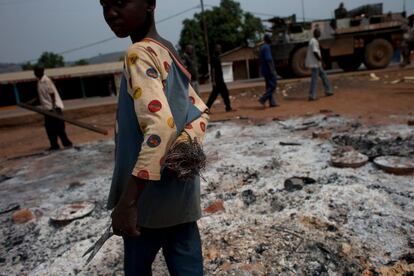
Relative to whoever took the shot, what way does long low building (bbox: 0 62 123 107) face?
facing the viewer

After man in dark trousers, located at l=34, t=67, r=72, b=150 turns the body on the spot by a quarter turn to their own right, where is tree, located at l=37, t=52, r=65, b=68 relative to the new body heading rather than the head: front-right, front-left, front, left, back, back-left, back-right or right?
front

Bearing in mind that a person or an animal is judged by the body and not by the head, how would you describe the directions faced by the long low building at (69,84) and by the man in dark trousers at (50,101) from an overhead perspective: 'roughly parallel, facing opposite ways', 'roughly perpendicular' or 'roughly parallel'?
roughly perpendicular

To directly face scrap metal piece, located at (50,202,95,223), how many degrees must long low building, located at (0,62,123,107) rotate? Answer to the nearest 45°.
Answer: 0° — it already faces it

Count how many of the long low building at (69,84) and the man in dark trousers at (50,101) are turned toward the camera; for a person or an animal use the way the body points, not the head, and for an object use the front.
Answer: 1

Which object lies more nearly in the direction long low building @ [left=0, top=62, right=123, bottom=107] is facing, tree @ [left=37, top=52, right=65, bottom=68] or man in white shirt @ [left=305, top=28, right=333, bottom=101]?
the man in white shirt

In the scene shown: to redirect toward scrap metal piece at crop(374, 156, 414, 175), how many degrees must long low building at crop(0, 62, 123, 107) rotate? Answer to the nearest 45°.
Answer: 0° — it already faces it

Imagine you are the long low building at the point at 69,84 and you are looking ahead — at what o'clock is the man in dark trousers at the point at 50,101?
The man in dark trousers is roughly at 12 o'clock from the long low building.

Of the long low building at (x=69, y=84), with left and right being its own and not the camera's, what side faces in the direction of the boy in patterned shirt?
front
